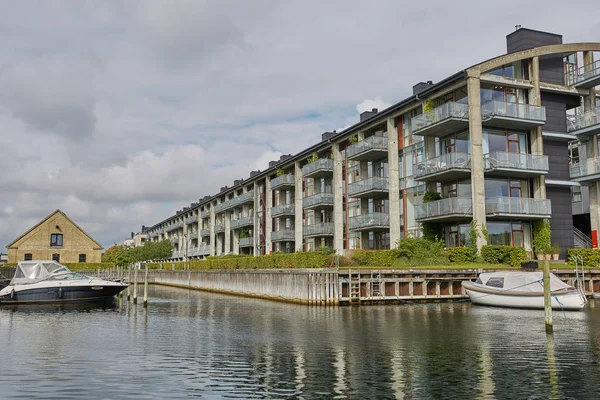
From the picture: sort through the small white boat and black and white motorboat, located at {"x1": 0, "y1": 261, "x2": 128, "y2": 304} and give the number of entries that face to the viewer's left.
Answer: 1

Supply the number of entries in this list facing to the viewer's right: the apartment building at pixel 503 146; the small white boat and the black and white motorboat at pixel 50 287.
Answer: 1

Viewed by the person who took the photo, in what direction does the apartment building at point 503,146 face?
facing the viewer and to the left of the viewer
